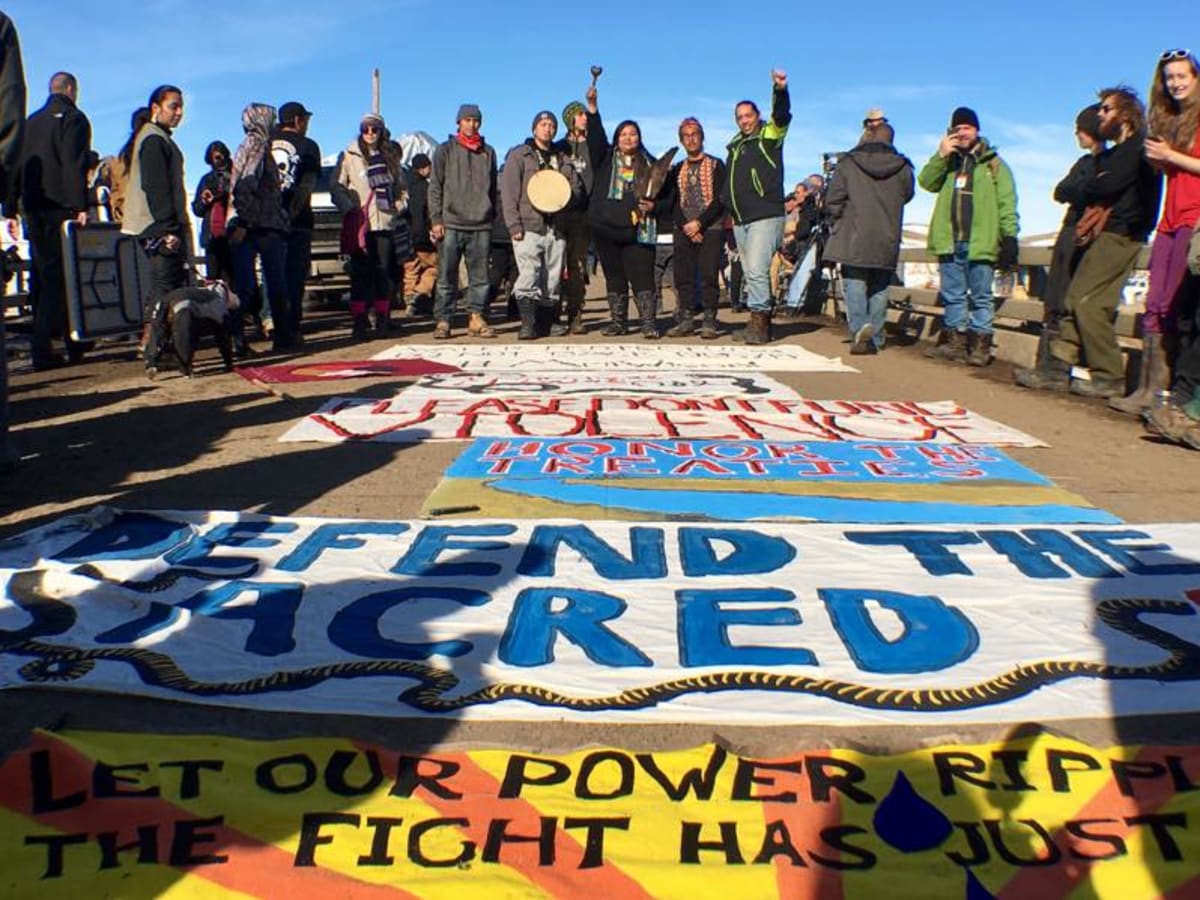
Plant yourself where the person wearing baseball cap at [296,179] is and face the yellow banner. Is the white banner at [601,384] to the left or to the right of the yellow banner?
left

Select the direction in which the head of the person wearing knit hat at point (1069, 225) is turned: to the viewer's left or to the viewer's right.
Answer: to the viewer's left

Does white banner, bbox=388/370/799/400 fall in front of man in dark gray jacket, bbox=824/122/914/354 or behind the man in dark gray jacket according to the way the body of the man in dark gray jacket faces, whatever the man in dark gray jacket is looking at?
behind

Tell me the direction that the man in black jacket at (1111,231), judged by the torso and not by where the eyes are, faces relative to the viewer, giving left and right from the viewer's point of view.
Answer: facing to the left of the viewer

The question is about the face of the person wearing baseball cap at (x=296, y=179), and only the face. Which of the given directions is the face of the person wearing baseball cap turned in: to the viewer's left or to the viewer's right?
to the viewer's right

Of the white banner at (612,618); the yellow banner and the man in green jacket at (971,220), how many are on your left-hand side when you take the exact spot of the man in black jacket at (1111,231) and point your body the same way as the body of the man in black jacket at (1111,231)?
2

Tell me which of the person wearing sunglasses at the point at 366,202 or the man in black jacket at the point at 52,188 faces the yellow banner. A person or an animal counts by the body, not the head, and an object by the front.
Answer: the person wearing sunglasses

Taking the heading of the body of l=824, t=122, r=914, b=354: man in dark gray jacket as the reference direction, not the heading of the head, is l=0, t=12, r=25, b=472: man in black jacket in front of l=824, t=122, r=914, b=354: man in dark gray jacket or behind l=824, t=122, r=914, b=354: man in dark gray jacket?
behind

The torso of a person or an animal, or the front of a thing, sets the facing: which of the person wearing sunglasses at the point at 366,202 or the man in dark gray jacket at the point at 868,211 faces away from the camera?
the man in dark gray jacket

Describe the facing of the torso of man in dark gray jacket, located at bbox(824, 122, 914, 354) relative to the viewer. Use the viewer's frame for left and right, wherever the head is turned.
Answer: facing away from the viewer

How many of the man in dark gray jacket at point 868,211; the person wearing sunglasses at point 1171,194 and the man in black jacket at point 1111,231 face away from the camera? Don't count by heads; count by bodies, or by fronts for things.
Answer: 1
